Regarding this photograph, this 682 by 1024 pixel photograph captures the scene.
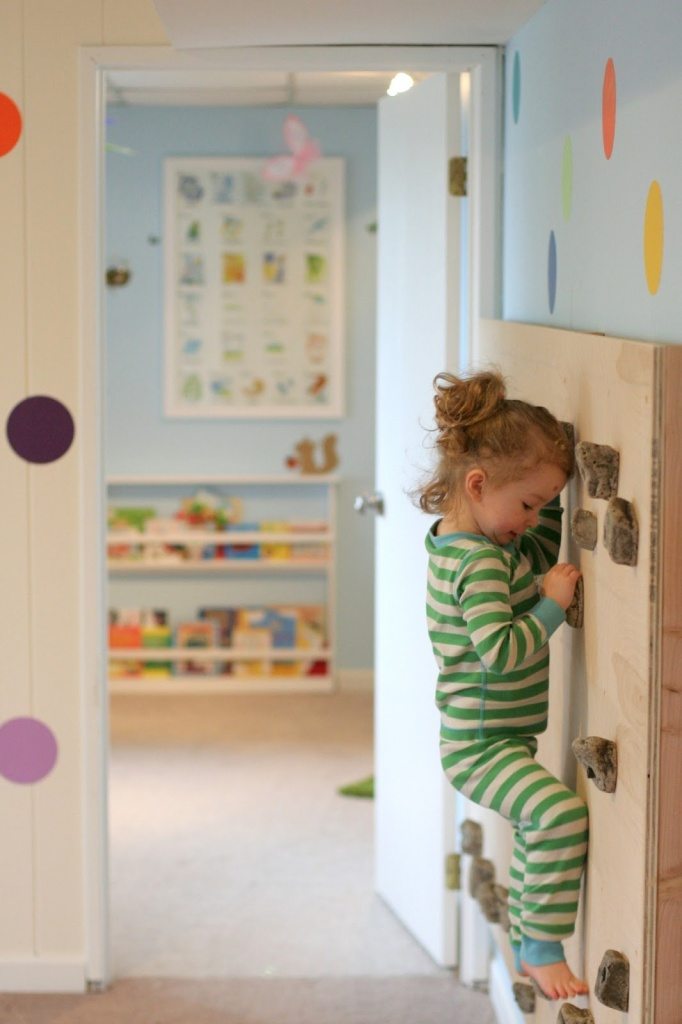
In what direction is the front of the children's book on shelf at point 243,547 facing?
toward the camera

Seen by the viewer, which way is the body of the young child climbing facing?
to the viewer's right

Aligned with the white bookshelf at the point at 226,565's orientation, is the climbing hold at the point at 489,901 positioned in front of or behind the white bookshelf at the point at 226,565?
in front

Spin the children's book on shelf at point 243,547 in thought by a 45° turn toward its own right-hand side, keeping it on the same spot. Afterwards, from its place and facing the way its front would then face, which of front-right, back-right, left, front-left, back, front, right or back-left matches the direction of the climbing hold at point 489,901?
front-left

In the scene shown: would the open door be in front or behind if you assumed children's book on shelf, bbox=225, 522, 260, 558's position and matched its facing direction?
in front

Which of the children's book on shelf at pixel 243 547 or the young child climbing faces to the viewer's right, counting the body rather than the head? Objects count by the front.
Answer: the young child climbing

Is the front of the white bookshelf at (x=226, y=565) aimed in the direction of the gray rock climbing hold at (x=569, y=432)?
yes

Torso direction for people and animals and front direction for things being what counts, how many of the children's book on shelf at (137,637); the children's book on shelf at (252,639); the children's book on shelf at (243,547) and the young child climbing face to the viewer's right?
1

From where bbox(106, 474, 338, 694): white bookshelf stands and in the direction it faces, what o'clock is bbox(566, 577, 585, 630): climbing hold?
The climbing hold is roughly at 12 o'clock from the white bookshelf.

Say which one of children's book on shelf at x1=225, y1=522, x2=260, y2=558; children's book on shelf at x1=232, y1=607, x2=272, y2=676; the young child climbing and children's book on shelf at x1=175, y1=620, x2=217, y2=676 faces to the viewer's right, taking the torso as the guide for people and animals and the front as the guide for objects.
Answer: the young child climbing

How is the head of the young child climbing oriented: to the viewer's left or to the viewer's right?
to the viewer's right

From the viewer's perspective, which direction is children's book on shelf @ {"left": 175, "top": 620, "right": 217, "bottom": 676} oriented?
toward the camera

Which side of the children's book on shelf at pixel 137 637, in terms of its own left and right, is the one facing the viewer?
front

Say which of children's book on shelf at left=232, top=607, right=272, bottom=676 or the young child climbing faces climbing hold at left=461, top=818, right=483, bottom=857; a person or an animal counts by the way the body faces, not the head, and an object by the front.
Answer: the children's book on shelf

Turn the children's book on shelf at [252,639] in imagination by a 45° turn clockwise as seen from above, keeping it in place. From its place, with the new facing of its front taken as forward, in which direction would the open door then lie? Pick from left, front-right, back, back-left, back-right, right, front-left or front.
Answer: front-left
